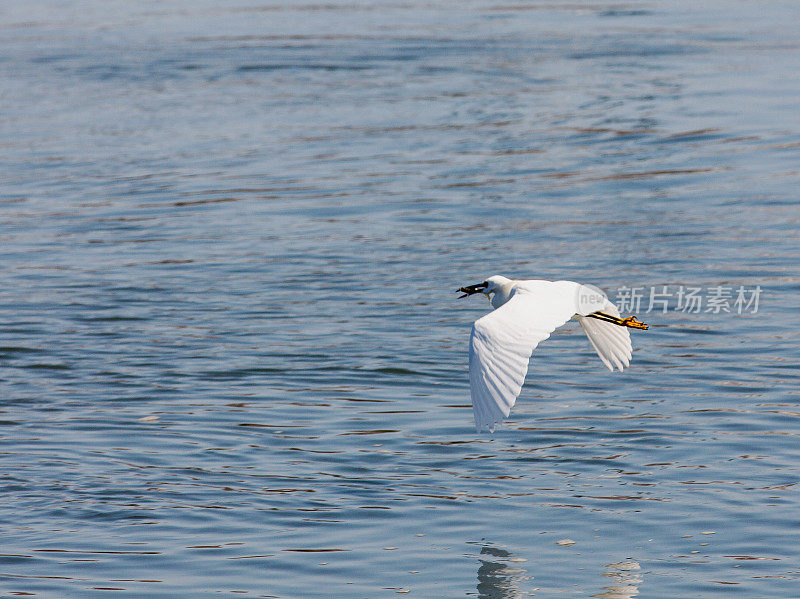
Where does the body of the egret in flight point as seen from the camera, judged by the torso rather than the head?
to the viewer's left
